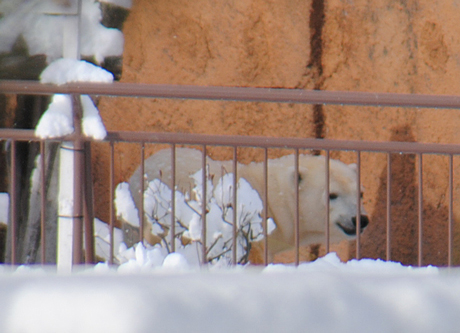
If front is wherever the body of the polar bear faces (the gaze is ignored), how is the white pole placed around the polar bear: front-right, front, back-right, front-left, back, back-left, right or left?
back-right

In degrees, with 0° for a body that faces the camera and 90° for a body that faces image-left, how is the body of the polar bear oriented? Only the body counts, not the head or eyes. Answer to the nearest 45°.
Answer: approximately 270°
